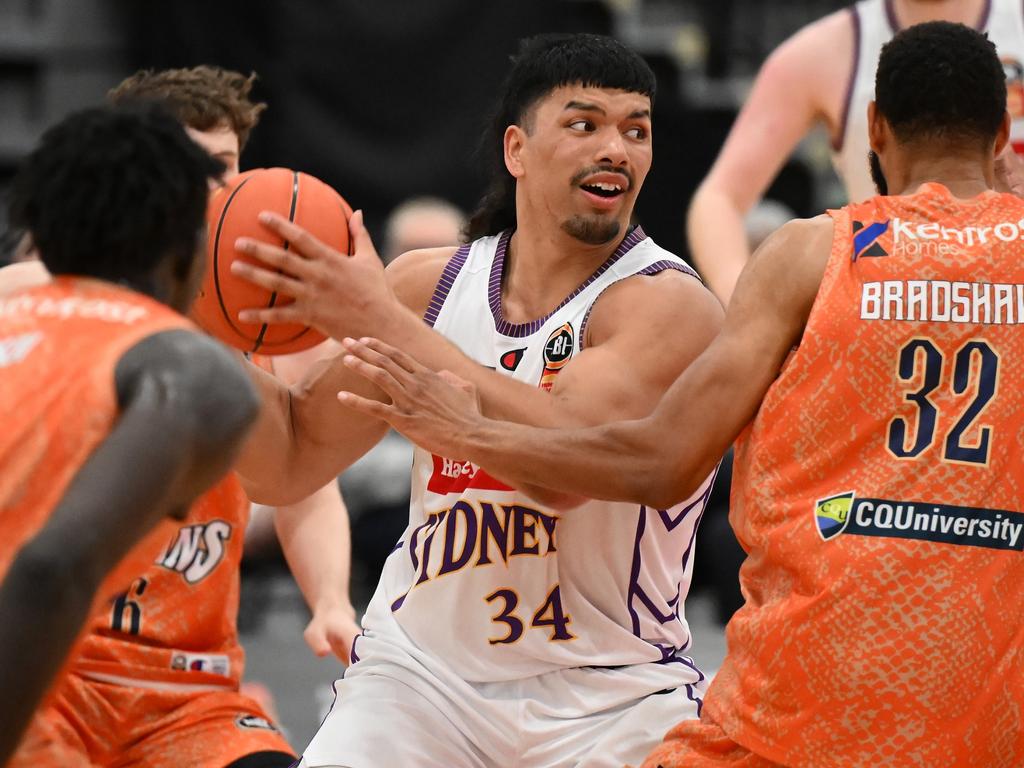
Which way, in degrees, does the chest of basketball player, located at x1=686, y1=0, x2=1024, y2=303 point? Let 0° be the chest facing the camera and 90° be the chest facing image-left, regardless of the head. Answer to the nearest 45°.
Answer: approximately 0°

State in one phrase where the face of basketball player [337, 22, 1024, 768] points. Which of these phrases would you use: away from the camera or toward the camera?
away from the camera

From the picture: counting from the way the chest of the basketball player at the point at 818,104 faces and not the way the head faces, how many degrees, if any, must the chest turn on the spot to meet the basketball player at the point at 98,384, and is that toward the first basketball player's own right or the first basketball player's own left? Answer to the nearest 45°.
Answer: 0° — they already face them

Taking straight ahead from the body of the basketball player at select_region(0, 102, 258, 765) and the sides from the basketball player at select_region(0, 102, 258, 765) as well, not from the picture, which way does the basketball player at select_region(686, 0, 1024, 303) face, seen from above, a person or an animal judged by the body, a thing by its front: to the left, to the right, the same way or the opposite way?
the opposite way

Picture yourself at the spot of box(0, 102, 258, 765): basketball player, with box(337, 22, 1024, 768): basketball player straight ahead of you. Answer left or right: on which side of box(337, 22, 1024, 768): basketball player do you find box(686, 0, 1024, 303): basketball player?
left

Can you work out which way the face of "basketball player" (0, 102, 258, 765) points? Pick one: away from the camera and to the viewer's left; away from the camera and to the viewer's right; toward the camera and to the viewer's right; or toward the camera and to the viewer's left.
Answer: away from the camera and to the viewer's right

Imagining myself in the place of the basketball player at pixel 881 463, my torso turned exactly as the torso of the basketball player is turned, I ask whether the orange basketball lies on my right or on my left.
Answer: on my left

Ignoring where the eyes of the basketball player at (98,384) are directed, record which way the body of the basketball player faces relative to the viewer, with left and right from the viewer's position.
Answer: facing away from the viewer and to the right of the viewer

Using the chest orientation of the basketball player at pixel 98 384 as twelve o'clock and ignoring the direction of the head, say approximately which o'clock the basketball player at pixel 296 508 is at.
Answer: the basketball player at pixel 296 508 is roughly at 11 o'clock from the basketball player at pixel 98 384.

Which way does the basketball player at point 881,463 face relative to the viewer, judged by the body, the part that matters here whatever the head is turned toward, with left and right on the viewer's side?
facing away from the viewer

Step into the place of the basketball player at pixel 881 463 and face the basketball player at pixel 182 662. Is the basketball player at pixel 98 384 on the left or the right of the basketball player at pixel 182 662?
left

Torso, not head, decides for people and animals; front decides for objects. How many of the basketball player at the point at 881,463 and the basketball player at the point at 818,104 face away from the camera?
1
